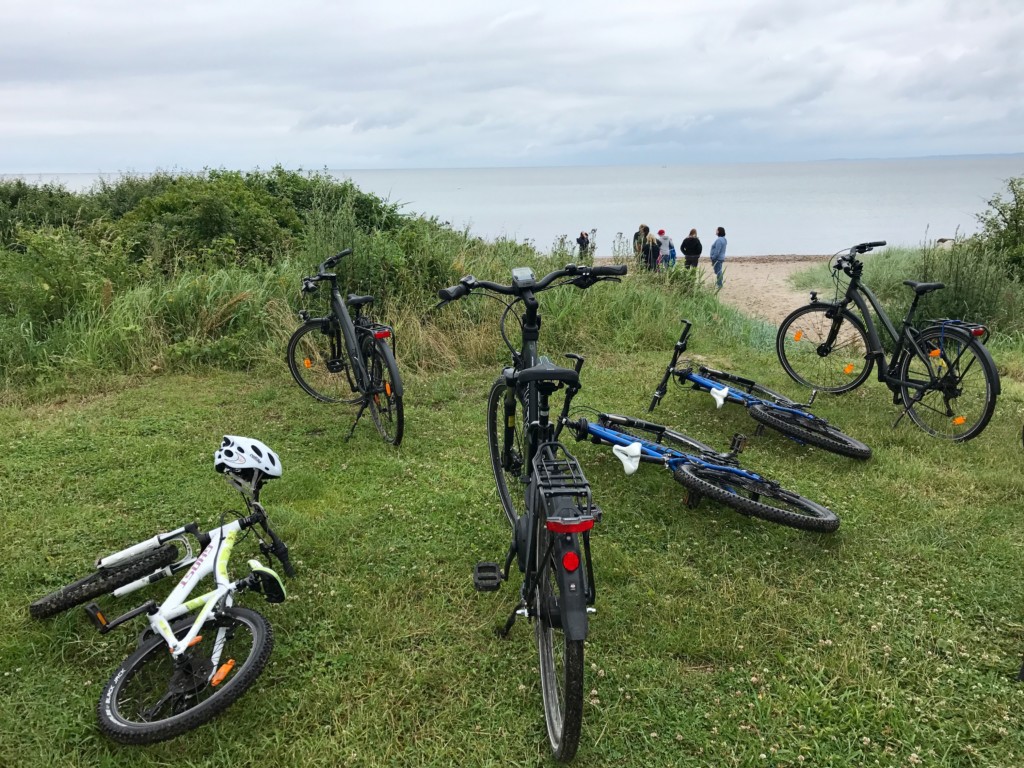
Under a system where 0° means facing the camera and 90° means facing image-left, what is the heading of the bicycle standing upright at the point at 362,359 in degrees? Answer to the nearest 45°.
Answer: approximately 135°

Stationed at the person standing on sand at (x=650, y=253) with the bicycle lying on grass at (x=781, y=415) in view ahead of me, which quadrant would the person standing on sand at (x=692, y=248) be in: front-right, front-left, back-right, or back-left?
back-left

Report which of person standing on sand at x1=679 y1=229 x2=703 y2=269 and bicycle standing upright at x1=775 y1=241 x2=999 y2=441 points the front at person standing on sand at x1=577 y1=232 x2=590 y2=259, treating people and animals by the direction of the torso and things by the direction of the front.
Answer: the bicycle standing upright

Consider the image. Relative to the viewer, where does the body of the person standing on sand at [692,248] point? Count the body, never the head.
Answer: away from the camera

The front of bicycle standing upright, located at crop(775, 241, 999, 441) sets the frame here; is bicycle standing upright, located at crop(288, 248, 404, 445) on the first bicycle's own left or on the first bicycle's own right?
on the first bicycle's own left

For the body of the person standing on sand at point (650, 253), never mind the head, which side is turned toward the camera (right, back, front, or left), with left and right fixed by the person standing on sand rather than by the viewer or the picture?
back

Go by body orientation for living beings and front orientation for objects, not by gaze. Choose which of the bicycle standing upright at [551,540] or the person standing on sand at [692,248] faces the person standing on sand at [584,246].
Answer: the bicycle standing upright

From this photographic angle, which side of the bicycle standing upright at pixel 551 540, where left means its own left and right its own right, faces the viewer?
back

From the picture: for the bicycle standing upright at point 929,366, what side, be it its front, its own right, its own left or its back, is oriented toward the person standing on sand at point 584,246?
front

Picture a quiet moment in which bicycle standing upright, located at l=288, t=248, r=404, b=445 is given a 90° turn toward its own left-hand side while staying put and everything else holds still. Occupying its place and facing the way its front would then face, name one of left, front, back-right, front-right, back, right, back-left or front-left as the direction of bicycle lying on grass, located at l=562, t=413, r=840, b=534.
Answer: left

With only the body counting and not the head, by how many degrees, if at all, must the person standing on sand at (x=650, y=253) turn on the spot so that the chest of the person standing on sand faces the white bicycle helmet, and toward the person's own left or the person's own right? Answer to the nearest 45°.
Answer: approximately 180°

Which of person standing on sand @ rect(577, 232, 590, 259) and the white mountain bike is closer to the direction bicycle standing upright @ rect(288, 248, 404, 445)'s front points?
the person standing on sand
